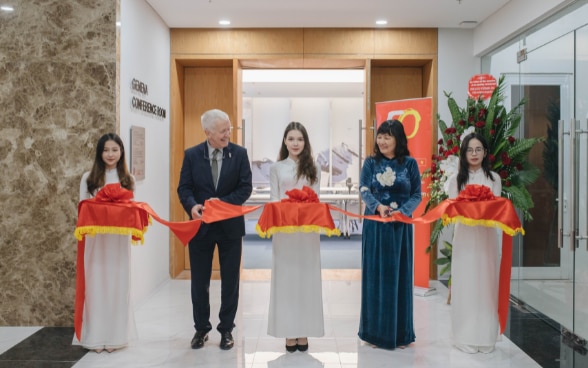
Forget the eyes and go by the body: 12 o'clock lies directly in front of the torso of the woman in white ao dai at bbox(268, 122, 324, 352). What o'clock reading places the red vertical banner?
The red vertical banner is roughly at 7 o'clock from the woman in white ao dai.

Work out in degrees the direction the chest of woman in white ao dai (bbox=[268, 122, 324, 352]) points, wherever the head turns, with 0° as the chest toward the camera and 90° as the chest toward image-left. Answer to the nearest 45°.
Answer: approximately 0°

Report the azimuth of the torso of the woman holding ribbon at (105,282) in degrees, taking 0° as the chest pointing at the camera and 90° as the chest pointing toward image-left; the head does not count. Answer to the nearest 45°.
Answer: approximately 0°

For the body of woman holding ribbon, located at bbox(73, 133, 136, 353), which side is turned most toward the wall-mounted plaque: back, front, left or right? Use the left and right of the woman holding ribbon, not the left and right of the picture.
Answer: back

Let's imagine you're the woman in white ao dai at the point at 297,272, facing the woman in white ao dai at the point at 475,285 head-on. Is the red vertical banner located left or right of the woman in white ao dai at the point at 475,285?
left

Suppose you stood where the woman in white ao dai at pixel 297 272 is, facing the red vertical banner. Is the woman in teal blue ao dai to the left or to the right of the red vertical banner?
right

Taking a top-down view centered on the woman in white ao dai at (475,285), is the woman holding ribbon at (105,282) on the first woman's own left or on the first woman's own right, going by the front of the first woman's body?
on the first woman's own right

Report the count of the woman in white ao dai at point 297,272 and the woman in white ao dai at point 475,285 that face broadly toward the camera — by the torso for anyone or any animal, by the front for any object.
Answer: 2

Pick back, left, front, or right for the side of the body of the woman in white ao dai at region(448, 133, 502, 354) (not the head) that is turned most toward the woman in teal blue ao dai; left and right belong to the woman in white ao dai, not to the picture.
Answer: right

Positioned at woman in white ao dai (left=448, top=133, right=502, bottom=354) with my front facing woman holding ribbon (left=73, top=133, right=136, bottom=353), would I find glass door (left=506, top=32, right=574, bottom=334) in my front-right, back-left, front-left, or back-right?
back-right
